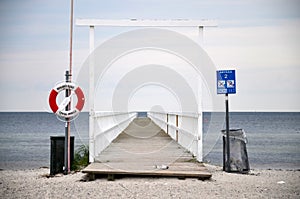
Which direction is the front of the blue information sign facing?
toward the camera

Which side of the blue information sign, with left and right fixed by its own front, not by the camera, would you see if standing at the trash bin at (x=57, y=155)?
right

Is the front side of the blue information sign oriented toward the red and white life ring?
no
